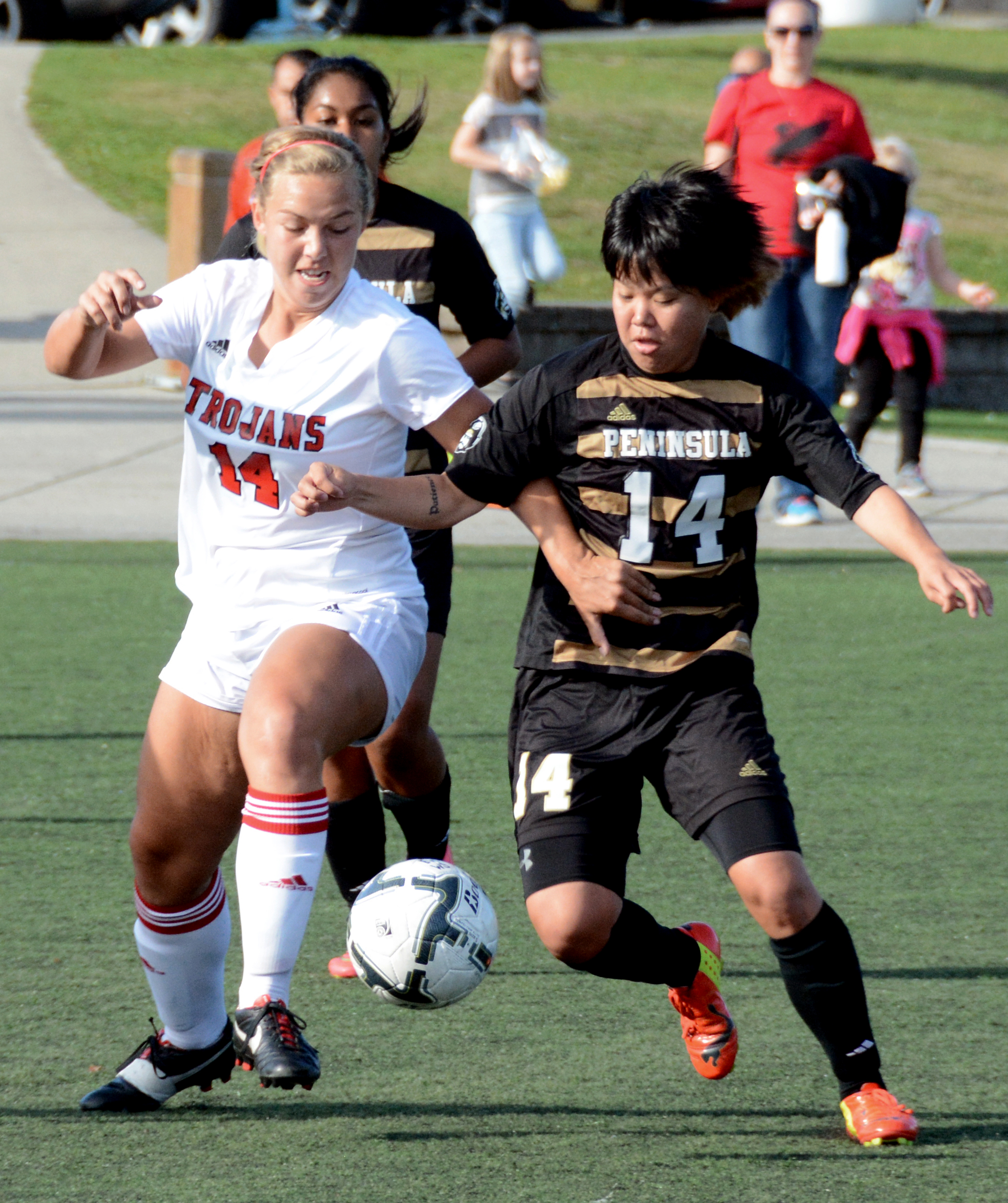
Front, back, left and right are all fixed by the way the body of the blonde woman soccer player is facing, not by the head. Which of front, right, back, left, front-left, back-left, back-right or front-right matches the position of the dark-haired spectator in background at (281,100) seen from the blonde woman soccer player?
back

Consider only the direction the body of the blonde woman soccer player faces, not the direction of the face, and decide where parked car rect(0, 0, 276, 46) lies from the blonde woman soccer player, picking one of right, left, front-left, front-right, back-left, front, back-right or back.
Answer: back

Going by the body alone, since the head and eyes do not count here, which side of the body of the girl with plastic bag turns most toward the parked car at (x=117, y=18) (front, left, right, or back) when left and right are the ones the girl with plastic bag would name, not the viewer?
back

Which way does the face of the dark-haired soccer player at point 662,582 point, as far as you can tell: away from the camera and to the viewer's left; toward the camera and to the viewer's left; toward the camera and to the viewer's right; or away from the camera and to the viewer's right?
toward the camera and to the viewer's left

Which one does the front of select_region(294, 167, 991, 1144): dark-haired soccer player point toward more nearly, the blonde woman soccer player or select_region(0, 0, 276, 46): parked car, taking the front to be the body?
the blonde woman soccer player

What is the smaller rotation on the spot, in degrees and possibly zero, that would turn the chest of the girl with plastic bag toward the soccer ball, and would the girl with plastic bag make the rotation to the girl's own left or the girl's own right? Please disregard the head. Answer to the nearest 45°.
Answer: approximately 45° to the girl's own right

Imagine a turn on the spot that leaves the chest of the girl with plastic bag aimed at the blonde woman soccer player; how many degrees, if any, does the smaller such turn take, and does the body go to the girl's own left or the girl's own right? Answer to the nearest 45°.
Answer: approximately 45° to the girl's own right

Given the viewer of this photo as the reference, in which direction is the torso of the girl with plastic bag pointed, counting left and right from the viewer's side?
facing the viewer and to the right of the viewer

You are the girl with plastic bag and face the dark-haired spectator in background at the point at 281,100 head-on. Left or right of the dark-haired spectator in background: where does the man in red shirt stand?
left

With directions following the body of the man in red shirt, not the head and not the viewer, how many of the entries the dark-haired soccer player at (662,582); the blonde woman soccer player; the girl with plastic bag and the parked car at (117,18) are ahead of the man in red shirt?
2

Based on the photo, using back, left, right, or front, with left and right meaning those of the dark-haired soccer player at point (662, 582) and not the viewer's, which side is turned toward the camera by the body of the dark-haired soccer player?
front

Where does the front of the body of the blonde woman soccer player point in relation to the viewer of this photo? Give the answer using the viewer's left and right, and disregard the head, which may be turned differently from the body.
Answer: facing the viewer

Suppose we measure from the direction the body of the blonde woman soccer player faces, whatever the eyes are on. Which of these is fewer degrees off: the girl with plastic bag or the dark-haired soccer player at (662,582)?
the dark-haired soccer player

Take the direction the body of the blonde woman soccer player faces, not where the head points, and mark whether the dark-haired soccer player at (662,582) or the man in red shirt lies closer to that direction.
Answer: the dark-haired soccer player
